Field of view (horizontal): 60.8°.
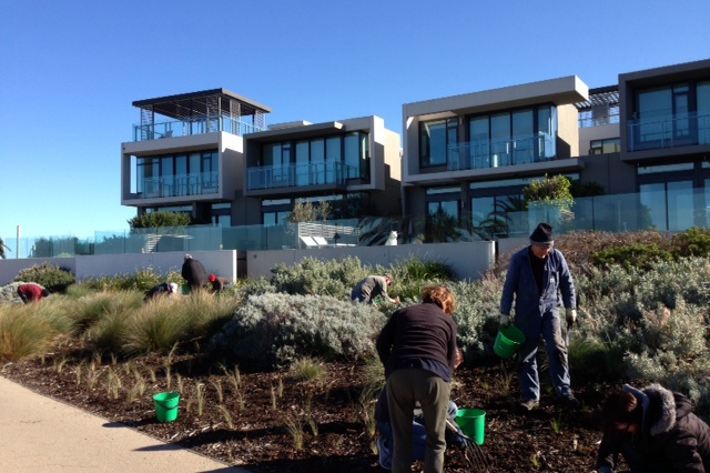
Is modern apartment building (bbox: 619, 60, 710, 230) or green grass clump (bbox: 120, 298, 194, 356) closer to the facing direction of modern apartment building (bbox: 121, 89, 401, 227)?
the green grass clump

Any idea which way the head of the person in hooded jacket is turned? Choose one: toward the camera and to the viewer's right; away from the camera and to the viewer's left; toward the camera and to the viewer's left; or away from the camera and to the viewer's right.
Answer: toward the camera and to the viewer's left

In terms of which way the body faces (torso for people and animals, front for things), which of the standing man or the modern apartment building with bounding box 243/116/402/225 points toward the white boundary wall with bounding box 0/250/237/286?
the modern apartment building

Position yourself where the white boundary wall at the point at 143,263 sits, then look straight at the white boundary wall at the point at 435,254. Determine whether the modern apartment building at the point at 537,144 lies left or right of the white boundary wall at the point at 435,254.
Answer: left

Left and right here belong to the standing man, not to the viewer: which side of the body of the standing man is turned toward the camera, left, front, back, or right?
front

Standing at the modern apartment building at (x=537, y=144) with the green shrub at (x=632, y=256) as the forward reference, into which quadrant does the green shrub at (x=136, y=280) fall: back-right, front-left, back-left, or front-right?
front-right

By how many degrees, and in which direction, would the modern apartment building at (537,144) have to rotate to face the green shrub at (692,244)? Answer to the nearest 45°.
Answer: approximately 45° to its left

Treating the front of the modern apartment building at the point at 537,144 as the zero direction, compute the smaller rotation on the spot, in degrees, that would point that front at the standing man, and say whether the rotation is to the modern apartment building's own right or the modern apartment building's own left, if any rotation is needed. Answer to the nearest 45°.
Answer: approximately 45° to the modern apartment building's own left

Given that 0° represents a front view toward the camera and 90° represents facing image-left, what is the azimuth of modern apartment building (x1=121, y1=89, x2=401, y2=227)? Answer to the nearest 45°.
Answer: approximately 45°

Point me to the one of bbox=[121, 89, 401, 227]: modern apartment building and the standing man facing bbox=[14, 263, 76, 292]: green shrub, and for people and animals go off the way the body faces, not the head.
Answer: the modern apartment building

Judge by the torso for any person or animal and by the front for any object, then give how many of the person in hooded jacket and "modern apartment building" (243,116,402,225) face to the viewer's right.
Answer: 0
